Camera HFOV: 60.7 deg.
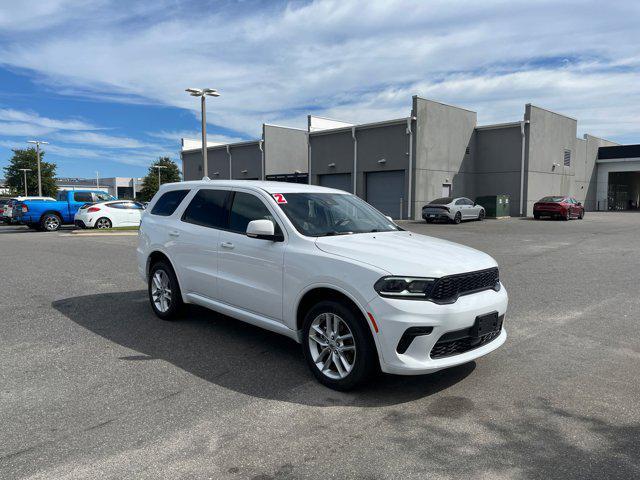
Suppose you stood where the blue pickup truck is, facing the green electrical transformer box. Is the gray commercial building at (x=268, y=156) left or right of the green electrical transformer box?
left

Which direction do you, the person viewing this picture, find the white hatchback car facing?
facing away from the viewer and to the right of the viewer

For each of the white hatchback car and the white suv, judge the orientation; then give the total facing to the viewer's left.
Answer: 0

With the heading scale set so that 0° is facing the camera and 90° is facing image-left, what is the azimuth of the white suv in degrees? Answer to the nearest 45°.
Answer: approximately 315°

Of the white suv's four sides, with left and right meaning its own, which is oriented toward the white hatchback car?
back
